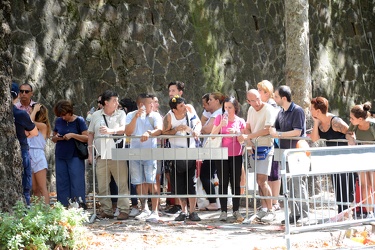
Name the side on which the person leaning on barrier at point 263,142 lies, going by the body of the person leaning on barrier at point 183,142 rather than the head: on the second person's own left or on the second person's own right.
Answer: on the second person's own left

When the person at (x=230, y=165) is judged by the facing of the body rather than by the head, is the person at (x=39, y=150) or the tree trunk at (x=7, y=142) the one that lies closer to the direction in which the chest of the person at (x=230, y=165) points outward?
the tree trunk

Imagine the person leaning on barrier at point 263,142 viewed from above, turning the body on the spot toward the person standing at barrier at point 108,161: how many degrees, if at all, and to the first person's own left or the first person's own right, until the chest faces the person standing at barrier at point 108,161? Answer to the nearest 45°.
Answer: approximately 45° to the first person's own right

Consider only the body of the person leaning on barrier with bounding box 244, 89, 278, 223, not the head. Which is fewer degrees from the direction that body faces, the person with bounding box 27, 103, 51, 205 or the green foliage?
the green foliage

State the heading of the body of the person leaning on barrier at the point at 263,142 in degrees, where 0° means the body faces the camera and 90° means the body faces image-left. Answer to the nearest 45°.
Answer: approximately 45°

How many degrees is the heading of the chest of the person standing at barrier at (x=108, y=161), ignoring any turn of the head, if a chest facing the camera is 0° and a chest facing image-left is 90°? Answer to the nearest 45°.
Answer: approximately 0°
